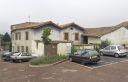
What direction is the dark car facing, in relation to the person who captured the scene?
facing away from the viewer and to the left of the viewer

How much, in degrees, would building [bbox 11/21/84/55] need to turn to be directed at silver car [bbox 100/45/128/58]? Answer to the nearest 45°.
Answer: approximately 45° to its left

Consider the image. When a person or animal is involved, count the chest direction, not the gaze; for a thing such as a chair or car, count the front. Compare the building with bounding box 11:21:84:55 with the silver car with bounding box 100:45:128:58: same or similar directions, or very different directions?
very different directions

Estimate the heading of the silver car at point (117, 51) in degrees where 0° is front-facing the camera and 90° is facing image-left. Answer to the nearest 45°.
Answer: approximately 135°

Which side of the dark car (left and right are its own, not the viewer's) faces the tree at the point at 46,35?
front

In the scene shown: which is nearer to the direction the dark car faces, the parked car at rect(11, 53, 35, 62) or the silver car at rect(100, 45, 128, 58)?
the parked car

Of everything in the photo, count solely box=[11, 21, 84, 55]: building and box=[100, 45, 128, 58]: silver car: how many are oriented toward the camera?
1

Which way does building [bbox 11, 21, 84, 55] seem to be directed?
toward the camera

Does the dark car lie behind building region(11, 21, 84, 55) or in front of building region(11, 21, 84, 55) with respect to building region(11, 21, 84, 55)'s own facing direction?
in front
